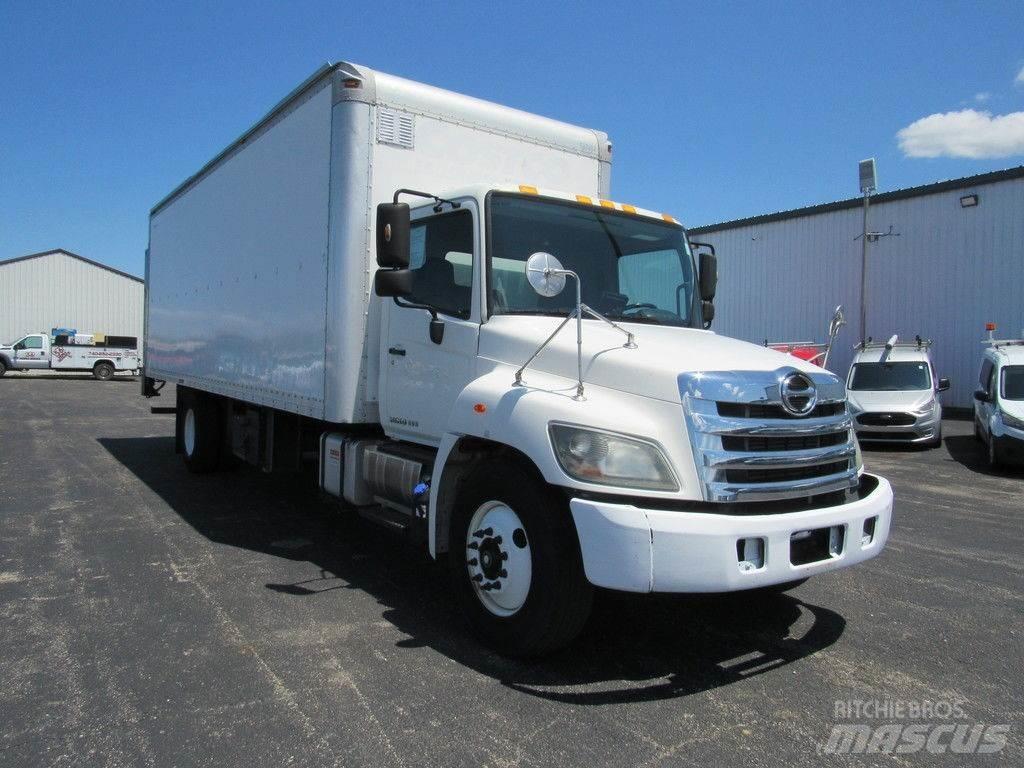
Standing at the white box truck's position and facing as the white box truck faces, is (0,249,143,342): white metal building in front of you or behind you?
behind

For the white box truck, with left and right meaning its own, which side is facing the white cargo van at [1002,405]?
left

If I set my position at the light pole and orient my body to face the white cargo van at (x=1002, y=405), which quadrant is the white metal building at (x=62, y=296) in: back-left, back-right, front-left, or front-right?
back-right

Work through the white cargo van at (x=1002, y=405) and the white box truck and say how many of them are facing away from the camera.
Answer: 0

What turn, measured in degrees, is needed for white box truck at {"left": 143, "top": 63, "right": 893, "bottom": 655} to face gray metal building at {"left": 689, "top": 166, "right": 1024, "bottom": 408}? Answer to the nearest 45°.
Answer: approximately 90° to its left

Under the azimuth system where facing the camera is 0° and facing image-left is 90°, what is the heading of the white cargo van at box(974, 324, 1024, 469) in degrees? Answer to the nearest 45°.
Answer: approximately 315°
